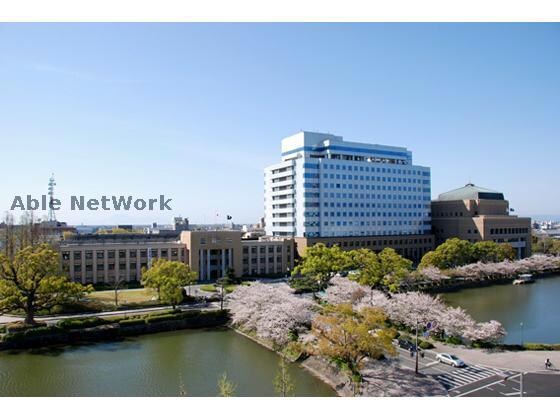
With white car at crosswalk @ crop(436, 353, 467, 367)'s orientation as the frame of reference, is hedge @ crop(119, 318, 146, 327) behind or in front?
behind

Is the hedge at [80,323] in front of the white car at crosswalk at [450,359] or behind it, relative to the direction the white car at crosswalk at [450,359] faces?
behind

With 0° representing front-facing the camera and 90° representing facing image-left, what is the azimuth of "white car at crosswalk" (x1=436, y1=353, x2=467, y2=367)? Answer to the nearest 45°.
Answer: approximately 315°

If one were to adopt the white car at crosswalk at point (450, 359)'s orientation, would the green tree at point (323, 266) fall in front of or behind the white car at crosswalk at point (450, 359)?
behind
